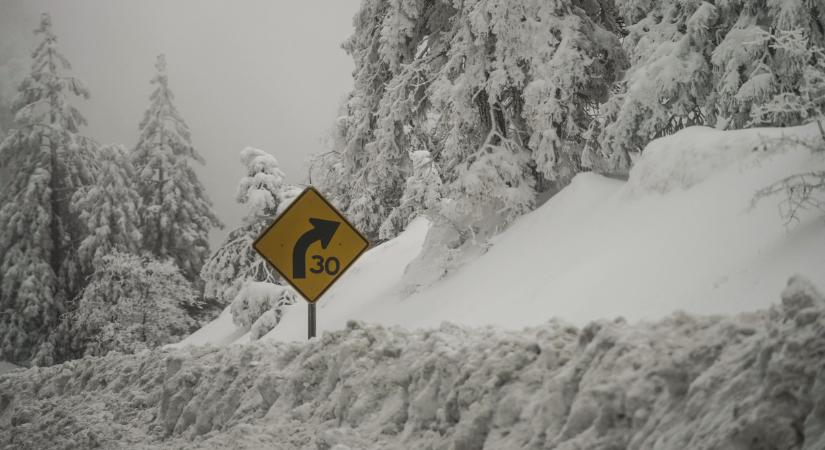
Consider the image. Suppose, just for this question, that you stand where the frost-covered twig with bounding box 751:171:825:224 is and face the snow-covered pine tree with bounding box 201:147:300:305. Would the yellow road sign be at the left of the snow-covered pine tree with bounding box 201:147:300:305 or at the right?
left

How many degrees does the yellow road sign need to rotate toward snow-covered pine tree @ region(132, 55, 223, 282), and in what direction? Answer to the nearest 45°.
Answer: approximately 180°

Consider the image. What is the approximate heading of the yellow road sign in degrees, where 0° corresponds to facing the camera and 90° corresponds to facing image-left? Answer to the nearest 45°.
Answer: approximately 0°

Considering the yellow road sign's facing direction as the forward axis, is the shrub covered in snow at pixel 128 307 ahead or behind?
behind

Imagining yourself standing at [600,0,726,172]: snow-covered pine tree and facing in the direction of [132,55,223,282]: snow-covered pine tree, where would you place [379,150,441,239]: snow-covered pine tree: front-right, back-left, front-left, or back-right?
front-left

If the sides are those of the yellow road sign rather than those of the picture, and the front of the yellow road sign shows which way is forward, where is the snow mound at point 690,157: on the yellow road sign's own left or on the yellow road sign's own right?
on the yellow road sign's own left

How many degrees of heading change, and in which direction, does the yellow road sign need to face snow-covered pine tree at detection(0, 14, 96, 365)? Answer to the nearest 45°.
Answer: approximately 180°

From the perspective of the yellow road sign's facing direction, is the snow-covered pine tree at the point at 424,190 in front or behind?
behind

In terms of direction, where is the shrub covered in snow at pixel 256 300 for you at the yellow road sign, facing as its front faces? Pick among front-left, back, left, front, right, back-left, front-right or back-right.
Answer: back

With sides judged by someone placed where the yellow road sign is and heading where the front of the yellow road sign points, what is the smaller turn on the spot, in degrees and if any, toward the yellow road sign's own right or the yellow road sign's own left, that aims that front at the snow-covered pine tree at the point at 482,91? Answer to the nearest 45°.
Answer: approximately 135° to the yellow road sign's own left

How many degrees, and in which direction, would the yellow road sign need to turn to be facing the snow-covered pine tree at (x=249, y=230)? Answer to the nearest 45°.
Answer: approximately 180°
